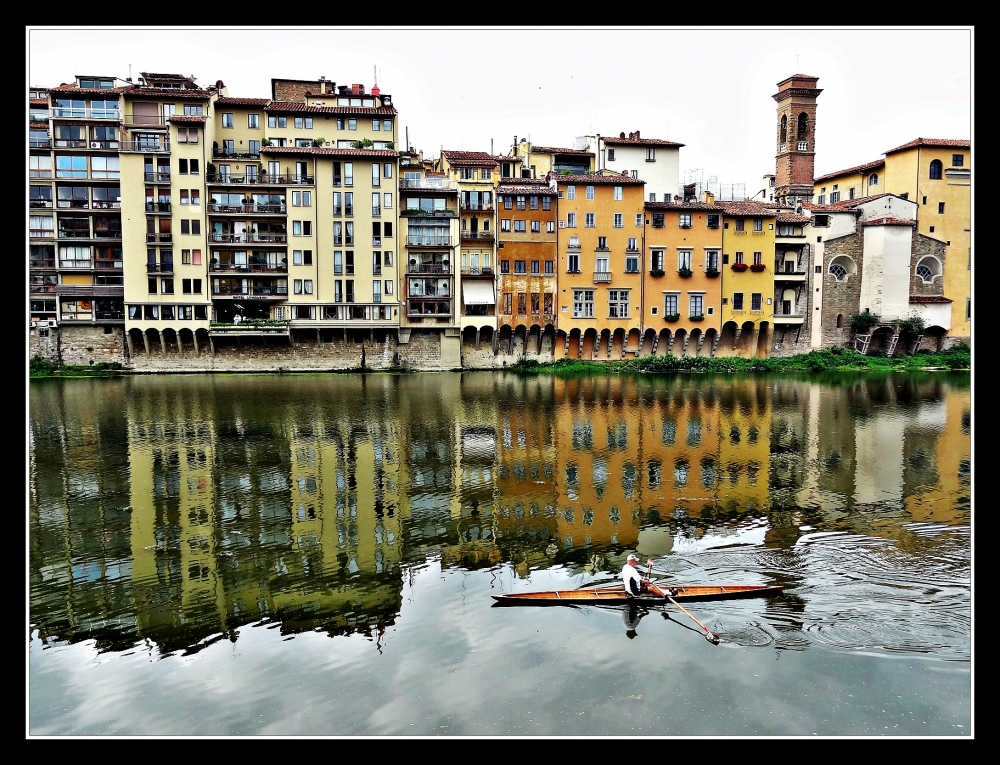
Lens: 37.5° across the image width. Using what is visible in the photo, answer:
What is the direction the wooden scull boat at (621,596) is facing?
to the viewer's left
